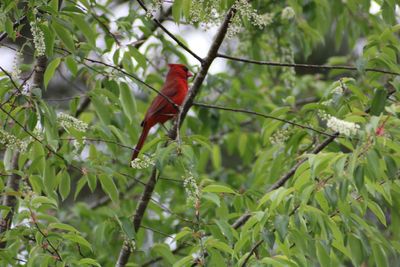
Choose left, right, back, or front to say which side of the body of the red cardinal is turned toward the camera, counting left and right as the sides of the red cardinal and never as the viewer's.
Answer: right

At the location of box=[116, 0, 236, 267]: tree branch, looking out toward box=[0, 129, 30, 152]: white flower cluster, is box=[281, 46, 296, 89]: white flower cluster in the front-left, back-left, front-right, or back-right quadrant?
back-right

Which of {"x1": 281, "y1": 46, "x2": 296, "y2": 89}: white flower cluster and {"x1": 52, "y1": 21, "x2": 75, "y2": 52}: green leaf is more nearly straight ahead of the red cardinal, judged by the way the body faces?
the white flower cluster

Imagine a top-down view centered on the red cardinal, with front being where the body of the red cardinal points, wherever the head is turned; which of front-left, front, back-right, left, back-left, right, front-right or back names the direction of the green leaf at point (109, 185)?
back

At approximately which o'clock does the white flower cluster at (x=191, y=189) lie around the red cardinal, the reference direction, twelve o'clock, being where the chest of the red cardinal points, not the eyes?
The white flower cluster is roughly at 3 o'clock from the red cardinal.
